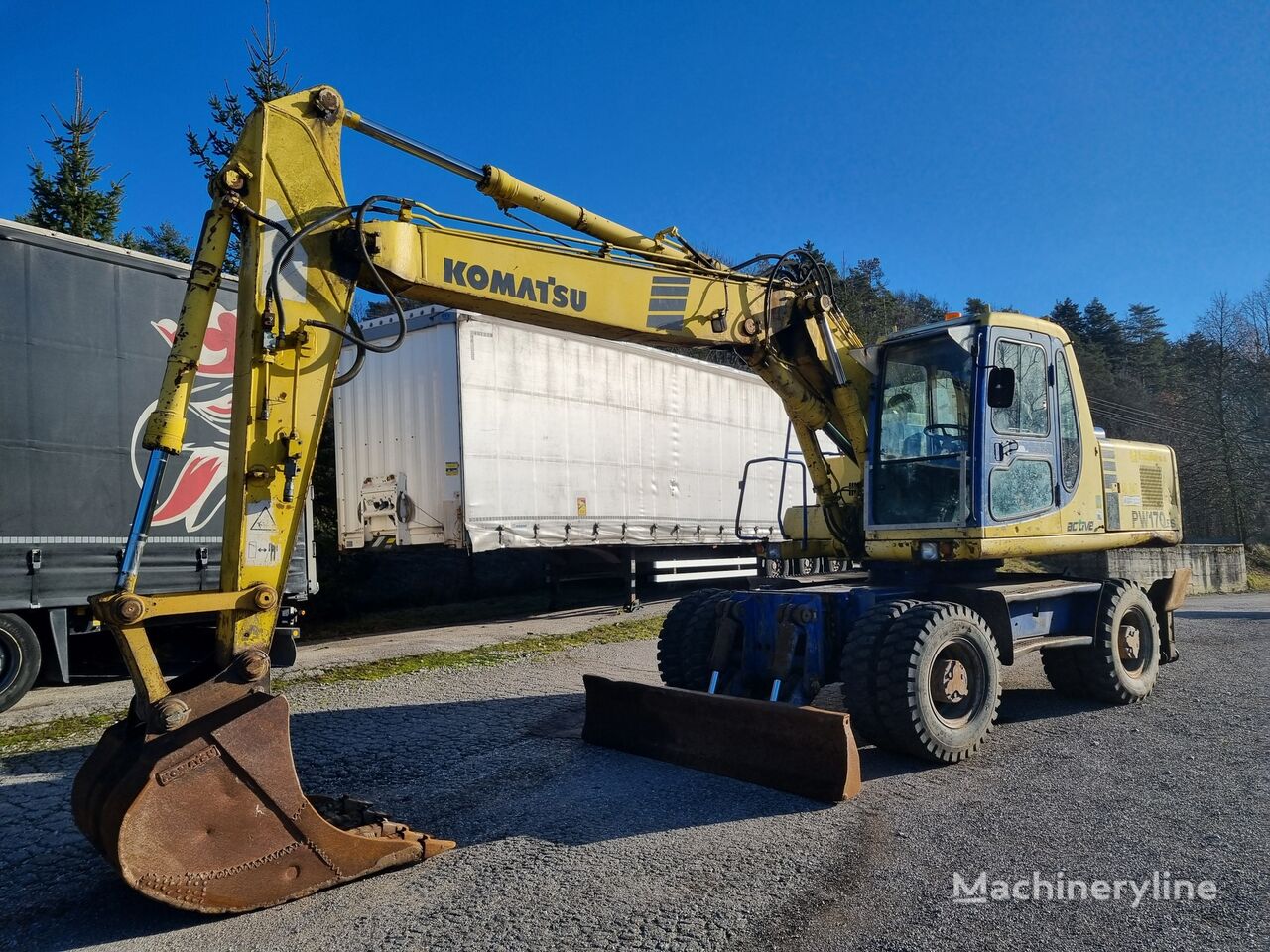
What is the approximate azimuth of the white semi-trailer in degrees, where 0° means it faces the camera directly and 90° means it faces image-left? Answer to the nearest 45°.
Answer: approximately 45°

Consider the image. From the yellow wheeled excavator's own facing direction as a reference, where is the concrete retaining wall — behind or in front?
behind

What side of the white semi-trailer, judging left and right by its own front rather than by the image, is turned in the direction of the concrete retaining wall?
back

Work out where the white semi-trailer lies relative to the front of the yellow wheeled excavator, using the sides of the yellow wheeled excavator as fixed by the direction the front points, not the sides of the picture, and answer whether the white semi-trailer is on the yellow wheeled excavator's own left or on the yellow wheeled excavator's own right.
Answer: on the yellow wheeled excavator's own right

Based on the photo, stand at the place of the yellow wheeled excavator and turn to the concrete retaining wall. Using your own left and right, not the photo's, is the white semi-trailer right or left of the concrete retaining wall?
left
